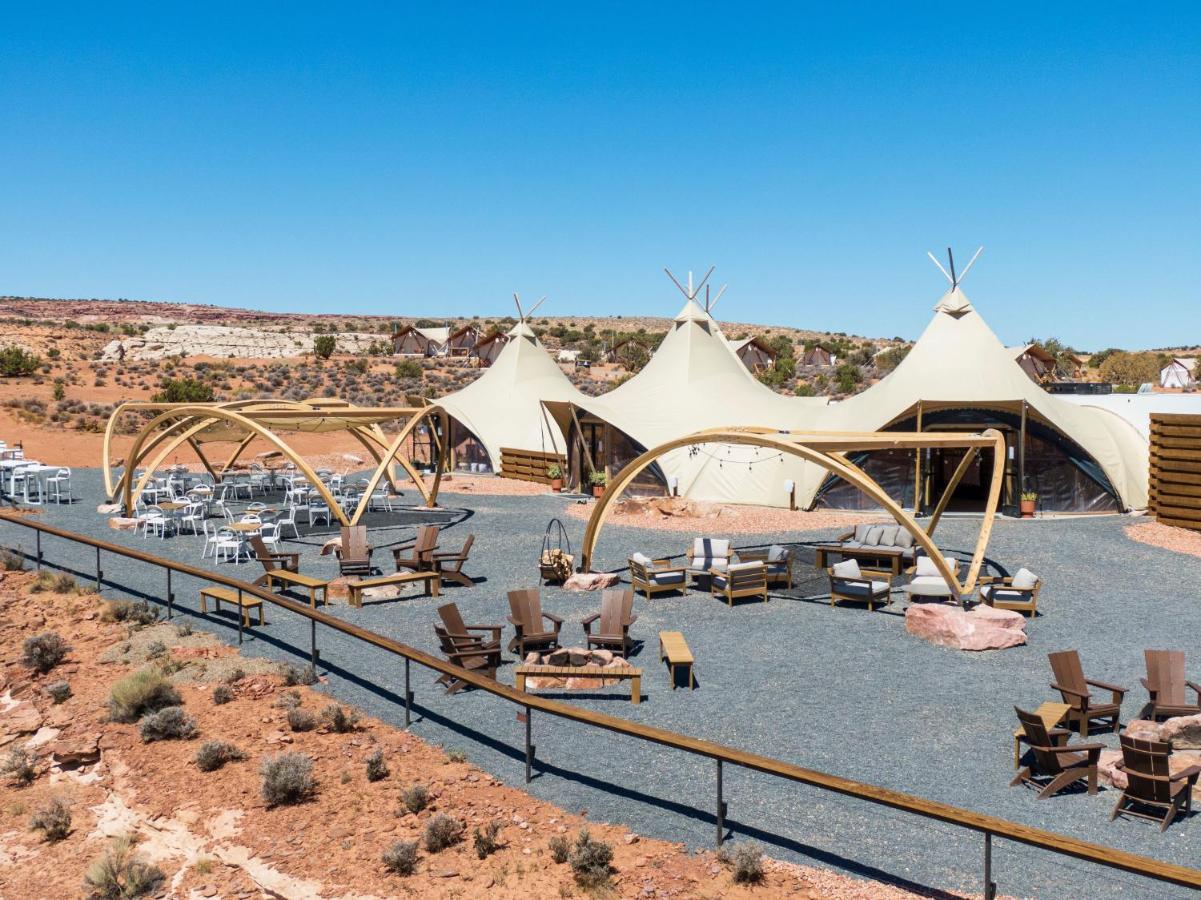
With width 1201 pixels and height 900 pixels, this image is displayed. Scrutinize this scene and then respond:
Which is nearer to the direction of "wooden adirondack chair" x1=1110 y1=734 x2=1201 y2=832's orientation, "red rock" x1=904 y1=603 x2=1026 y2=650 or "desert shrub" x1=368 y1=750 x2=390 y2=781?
the red rock

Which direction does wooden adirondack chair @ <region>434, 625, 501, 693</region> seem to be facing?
to the viewer's right

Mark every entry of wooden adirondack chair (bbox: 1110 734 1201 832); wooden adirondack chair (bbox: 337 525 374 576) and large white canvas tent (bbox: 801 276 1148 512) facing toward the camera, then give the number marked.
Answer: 2

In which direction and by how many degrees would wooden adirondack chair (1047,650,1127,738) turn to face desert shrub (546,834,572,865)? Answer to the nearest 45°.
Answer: approximately 90° to its right

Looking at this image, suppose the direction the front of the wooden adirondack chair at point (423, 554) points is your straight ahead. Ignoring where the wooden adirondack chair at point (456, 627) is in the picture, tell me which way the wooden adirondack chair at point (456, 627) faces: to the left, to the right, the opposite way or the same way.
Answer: to the left

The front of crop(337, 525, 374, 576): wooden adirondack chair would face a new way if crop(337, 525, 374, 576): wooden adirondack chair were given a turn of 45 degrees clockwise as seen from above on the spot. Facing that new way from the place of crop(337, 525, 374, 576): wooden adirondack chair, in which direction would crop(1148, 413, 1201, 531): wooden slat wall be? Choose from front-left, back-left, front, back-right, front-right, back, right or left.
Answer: back-left

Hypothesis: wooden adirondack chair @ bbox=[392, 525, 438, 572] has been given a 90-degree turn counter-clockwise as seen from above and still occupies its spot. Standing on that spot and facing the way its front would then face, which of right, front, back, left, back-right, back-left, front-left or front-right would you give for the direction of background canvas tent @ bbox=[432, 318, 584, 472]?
back-left

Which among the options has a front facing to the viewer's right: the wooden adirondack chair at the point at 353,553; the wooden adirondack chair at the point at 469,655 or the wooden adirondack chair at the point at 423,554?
the wooden adirondack chair at the point at 469,655

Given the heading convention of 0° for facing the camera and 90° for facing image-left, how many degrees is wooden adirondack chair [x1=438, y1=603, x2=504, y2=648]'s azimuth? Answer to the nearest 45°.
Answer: approximately 315°

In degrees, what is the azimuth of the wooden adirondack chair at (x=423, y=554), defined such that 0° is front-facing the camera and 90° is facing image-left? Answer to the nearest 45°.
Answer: approximately 45°

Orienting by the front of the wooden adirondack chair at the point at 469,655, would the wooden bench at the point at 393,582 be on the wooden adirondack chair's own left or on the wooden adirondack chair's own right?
on the wooden adirondack chair's own left

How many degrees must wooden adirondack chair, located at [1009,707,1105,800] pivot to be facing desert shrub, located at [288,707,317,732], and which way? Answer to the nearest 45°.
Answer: approximately 135° to its left
